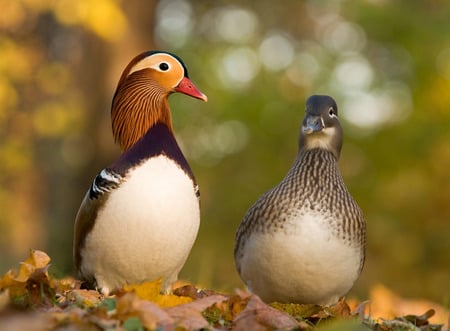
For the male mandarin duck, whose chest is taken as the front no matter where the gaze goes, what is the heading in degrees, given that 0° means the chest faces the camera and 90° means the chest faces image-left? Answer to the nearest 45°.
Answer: approximately 315°

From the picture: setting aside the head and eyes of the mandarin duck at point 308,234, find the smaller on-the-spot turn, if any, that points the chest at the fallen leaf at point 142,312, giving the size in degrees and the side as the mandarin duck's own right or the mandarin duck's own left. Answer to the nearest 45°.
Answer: approximately 45° to the mandarin duck's own right

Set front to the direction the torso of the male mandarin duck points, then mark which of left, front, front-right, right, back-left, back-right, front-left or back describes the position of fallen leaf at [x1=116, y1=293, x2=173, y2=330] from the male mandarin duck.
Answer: front-right

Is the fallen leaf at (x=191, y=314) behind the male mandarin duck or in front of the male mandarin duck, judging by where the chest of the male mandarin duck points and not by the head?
in front

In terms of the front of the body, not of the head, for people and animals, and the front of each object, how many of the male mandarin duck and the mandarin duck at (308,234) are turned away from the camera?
0

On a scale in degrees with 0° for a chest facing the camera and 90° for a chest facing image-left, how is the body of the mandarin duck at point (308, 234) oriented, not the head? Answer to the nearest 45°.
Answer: approximately 0°

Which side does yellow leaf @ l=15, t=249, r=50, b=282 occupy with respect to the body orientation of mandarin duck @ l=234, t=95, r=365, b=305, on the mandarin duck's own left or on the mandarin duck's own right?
on the mandarin duck's own right
